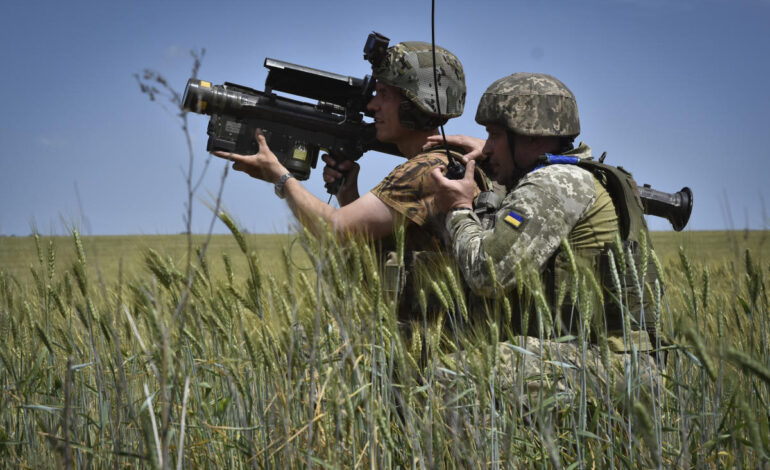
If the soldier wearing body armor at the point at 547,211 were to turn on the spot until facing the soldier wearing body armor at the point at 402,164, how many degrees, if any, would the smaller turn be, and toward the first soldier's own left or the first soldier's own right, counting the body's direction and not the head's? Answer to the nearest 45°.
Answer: approximately 45° to the first soldier's own right

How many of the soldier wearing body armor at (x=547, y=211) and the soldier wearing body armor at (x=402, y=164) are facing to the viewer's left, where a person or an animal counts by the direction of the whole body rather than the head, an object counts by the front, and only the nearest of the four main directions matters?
2

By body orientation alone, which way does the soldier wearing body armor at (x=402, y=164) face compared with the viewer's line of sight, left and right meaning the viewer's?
facing to the left of the viewer

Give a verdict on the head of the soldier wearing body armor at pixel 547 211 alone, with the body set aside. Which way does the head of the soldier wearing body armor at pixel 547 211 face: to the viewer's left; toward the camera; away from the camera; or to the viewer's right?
to the viewer's left

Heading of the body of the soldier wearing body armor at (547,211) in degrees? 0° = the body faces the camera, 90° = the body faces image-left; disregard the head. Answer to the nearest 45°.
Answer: approximately 90°

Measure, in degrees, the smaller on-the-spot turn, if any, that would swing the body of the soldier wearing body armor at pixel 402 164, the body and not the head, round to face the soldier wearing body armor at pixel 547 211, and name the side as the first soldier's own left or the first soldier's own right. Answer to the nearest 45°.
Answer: approximately 135° to the first soldier's own left

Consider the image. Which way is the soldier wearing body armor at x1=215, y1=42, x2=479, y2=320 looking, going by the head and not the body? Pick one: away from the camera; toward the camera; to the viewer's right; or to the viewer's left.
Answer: to the viewer's left
